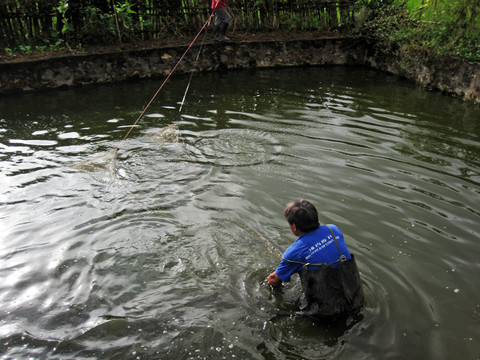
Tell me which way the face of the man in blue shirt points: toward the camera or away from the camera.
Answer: away from the camera

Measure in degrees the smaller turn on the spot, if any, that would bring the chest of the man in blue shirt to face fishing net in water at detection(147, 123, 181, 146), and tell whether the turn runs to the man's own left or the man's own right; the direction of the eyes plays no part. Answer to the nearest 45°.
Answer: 0° — they already face it

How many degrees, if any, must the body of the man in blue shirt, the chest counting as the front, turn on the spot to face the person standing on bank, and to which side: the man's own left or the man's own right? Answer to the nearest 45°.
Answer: approximately 45° to the man's own right

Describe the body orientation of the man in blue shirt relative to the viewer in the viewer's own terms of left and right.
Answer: facing away from the viewer and to the left of the viewer
